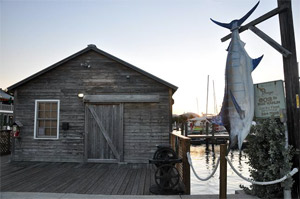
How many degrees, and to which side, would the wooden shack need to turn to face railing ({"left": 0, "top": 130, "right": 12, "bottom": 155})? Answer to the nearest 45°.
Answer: approximately 135° to its right

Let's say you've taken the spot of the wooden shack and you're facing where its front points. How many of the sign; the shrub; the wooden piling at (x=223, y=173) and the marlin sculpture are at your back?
0

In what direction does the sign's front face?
toward the camera

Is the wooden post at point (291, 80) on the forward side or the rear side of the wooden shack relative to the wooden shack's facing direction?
on the forward side

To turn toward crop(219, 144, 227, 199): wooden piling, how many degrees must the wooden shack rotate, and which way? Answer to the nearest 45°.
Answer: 0° — it already faces it

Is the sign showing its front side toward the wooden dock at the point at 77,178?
no

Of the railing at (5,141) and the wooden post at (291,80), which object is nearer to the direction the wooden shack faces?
the wooden post

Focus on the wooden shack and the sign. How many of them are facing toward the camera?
2

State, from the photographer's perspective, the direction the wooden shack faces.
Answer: facing the viewer

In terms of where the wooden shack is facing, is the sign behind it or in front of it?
in front
